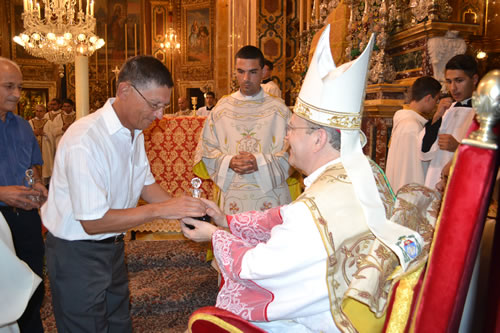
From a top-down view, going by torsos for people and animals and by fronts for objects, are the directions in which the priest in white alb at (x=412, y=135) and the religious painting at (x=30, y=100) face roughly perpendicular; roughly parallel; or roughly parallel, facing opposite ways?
roughly perpendicular

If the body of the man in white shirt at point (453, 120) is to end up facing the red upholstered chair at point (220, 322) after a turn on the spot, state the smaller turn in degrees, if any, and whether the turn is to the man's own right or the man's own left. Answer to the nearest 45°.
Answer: approximately 45° to the man's own left

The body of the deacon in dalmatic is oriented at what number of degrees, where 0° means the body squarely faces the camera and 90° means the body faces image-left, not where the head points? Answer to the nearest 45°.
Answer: approximately 0°

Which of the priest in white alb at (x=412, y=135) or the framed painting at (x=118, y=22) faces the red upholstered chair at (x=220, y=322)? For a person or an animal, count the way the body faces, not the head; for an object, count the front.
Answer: the framed painting

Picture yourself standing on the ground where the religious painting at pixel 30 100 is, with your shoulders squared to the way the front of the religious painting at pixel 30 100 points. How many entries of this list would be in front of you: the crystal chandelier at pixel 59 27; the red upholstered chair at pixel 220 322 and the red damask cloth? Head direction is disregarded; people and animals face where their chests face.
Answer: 3

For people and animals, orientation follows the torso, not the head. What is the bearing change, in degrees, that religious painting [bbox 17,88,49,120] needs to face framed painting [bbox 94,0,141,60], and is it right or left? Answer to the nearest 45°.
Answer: approximately 90° to its left

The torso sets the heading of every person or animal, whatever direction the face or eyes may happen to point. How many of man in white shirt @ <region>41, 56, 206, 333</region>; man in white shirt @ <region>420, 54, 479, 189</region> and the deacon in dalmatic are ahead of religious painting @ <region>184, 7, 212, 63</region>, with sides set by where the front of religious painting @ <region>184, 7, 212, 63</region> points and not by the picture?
3

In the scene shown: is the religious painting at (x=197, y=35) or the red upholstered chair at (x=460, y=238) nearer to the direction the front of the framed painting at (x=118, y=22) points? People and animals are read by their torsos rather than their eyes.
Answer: the red upholstered chair
